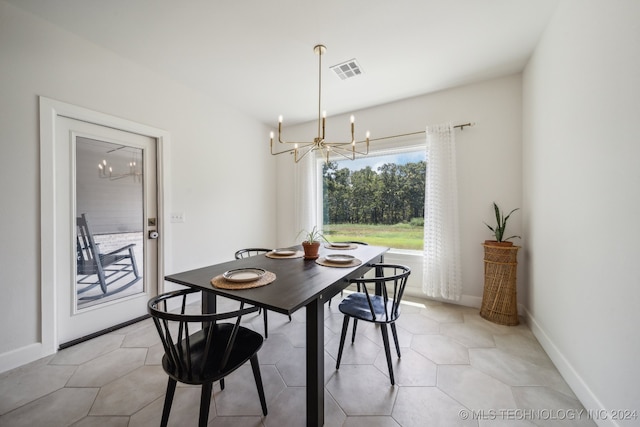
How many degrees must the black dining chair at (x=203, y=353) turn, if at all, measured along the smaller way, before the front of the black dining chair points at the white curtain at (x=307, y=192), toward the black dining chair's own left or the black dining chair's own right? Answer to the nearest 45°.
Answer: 0° — it already faces it

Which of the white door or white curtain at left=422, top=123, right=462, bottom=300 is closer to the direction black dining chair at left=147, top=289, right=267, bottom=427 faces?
the white curtain

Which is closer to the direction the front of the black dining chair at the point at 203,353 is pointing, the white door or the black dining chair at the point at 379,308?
the black dining chair

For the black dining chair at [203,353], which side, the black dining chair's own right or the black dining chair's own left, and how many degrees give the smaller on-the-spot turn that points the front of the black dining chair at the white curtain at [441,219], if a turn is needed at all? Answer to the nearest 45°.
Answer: approximately 45° to the black dining chair's own right

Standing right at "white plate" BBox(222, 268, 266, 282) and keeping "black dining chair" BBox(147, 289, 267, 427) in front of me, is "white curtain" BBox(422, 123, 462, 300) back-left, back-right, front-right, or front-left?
back-left

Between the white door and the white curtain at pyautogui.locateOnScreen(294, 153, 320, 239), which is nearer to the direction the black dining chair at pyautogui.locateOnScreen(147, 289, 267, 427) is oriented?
the white curtain

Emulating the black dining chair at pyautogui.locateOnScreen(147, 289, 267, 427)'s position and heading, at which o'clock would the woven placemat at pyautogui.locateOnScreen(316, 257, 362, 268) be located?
The woven placemat is roughly at 1 o'clock from the black dining chair.

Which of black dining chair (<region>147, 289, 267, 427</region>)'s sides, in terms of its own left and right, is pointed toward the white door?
left

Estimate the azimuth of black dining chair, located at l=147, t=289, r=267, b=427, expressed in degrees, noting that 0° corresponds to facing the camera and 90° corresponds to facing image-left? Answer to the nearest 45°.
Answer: approximately 225°

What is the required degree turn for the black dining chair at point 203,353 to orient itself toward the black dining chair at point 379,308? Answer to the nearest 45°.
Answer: approximately 45° to its right
